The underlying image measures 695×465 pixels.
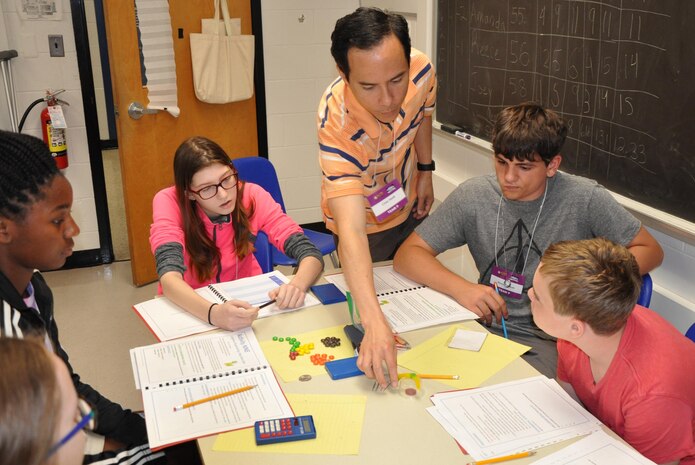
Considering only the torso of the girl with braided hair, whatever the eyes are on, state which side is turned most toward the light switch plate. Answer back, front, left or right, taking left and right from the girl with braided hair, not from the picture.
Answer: left

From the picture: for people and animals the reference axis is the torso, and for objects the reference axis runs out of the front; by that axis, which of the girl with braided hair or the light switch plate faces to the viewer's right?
the girl with braided hair

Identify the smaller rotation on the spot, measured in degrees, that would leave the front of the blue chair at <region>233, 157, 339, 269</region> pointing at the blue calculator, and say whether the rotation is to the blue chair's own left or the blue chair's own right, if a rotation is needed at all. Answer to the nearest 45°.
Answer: approximately 45° to the blue chair's own right

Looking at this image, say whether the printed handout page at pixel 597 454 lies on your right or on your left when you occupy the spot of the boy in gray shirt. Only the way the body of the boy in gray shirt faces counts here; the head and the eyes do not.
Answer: on your left

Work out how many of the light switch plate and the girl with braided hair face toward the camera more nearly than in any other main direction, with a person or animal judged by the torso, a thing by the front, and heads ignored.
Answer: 1
